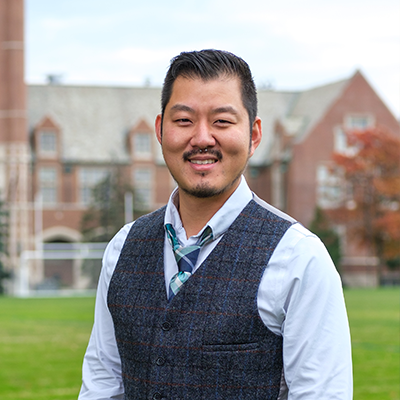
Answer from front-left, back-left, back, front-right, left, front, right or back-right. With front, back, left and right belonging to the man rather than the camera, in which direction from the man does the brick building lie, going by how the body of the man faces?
back-right

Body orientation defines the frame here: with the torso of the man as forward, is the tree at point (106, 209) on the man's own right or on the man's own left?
on the man's own right

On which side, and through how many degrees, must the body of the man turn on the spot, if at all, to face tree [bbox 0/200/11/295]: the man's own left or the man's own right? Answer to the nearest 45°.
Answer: approximately 135° to the man's own right

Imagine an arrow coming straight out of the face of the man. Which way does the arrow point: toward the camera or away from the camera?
toward the camera

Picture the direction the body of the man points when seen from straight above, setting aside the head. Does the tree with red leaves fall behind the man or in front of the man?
behind

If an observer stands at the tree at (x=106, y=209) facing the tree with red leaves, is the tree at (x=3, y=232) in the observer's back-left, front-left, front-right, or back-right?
back-right

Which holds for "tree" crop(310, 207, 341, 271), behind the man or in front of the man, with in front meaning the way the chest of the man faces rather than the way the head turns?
behind

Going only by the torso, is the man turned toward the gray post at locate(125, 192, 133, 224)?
no

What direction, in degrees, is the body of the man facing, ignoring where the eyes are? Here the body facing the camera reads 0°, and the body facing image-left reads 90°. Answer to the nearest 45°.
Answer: approximately 45°
